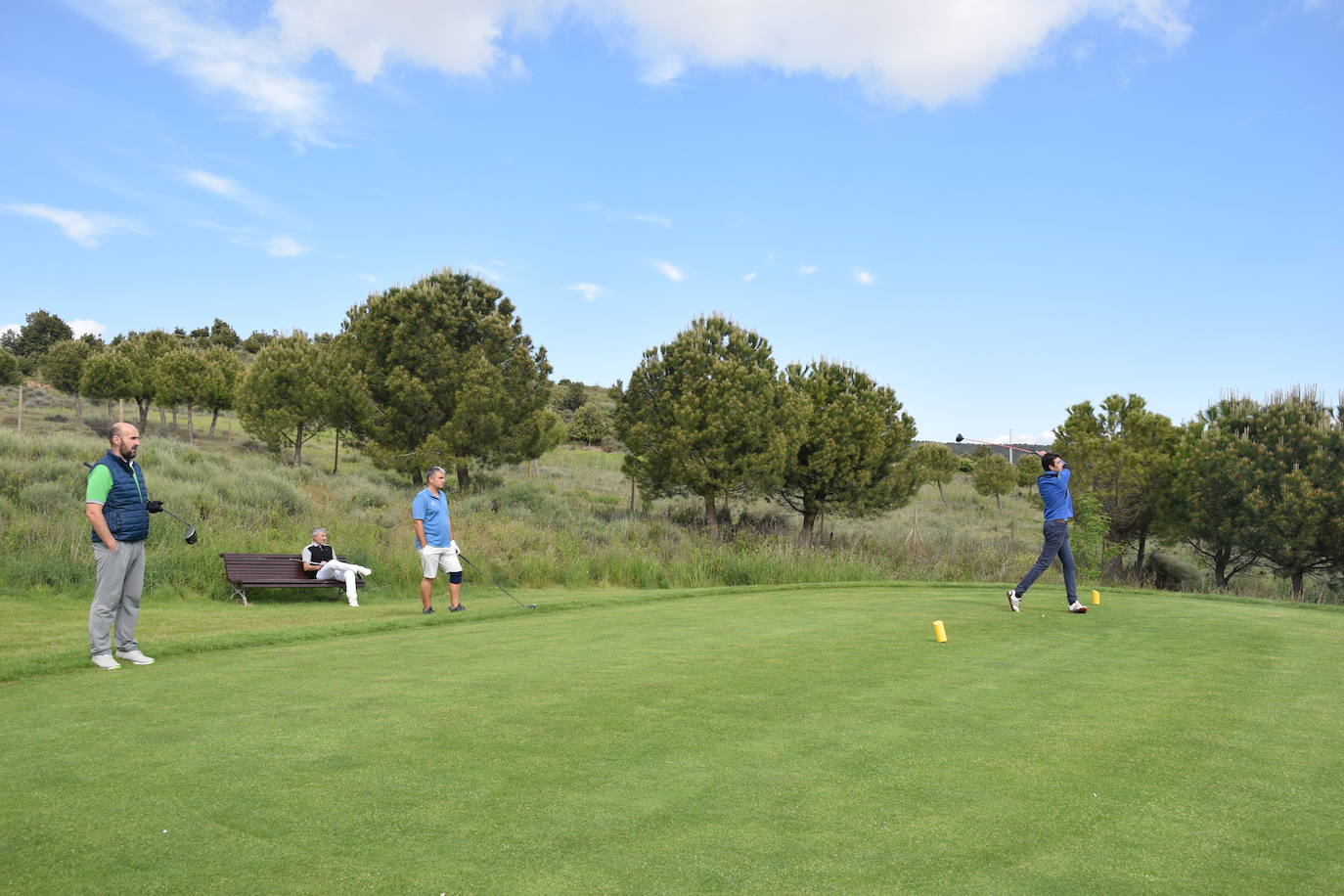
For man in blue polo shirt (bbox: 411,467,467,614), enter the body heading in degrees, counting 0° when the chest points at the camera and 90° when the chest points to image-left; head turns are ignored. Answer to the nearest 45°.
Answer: approximately 315°

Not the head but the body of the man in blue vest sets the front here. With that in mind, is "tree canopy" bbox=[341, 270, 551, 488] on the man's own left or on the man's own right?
on the man's own left

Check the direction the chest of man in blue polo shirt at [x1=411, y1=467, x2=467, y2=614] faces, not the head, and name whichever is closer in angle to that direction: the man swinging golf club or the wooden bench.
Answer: the man swinging golf club

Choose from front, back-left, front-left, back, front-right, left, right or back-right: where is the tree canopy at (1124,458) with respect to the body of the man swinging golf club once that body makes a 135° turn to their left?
front-right

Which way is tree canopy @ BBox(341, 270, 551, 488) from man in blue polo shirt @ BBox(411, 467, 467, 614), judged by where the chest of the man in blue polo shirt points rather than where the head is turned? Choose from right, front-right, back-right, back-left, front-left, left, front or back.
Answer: back-left

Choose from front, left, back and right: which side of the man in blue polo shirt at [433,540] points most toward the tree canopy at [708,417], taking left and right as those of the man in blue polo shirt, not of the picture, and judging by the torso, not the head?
left

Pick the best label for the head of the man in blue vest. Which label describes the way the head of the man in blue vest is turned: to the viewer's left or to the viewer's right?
to the viewer's right

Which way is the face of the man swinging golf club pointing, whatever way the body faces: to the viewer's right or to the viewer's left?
to the viewer's right

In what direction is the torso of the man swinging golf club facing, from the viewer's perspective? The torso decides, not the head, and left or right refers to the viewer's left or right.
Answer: facing to the right of the viewer
